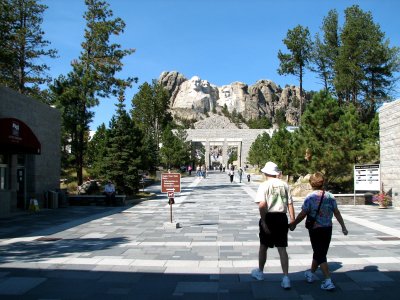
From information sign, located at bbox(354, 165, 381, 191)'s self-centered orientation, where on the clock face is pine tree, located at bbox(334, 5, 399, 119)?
The pine tree is roughly at 6 o'clock from the information sign.

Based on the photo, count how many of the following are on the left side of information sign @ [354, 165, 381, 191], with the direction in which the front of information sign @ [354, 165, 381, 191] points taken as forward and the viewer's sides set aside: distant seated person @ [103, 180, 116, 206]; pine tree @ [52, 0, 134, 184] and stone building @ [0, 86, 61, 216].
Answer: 0

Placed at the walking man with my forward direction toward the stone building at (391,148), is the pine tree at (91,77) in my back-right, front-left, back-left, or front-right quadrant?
front-left

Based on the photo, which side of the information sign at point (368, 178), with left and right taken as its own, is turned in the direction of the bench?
right

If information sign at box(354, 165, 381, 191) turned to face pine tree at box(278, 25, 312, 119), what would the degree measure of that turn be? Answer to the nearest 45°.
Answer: approximately 180°

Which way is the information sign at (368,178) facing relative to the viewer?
toward the camera

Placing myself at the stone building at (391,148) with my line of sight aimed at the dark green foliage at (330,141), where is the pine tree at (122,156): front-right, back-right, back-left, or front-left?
front-left

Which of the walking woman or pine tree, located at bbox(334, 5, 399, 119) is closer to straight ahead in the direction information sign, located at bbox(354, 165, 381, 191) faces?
the walking woman

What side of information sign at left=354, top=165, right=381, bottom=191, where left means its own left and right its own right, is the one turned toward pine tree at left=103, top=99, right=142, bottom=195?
right

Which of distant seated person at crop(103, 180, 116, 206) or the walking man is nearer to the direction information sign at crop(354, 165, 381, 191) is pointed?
the walking man

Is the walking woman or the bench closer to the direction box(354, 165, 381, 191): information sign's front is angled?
the walking woman

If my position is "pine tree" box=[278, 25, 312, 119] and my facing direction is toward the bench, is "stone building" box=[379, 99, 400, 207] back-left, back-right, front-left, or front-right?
front-left
